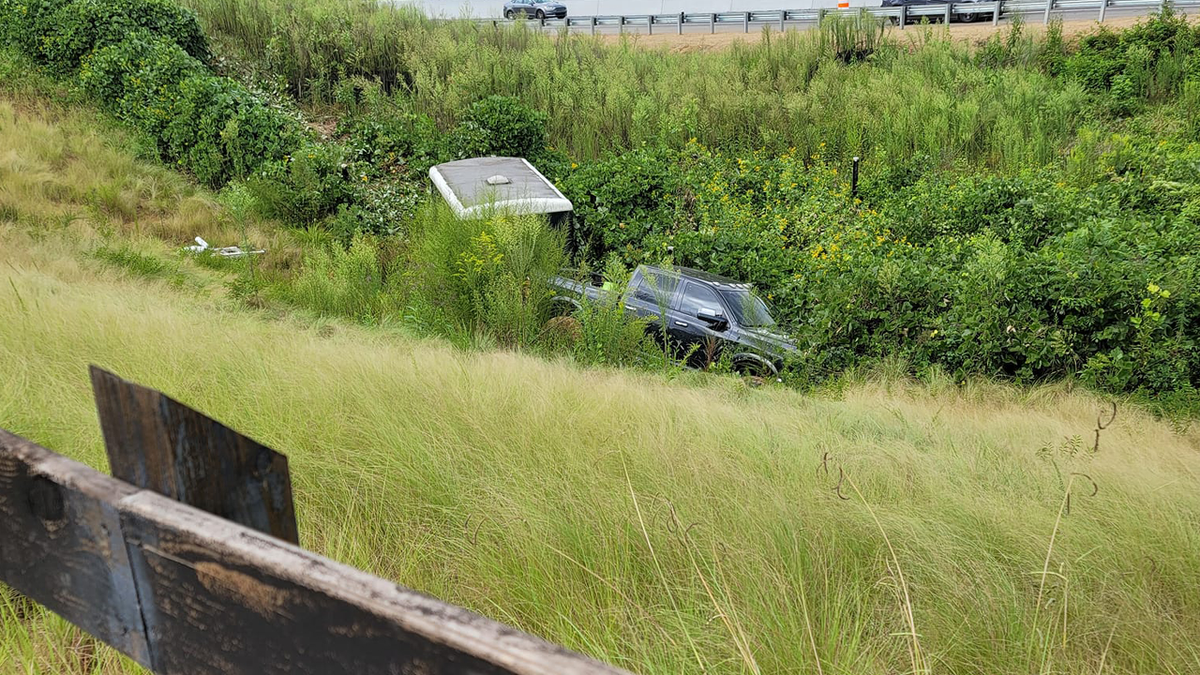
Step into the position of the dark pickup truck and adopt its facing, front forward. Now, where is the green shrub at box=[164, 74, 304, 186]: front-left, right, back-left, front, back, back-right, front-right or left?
back

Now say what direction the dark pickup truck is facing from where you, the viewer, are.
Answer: facing the viewer and to the right of the viewer

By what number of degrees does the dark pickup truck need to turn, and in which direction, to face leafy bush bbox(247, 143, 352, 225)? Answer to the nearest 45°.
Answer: approximately 180°

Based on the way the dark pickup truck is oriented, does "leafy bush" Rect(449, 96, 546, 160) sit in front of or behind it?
behind

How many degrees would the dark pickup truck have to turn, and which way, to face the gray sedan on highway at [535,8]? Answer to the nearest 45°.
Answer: approximately 135° to its left

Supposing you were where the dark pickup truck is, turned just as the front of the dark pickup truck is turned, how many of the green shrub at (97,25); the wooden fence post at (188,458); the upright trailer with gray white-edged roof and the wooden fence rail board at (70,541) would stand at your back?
2

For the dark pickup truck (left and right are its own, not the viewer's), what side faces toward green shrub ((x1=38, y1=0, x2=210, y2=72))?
back

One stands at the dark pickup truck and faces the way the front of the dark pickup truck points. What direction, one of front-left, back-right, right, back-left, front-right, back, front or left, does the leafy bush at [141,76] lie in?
back

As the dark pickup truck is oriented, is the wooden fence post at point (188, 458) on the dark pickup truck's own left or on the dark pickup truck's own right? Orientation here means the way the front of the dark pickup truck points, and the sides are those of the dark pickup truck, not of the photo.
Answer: on the dark pickup truck's own right

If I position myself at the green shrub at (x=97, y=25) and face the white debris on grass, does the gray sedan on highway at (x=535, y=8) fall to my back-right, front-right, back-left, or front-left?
back-left

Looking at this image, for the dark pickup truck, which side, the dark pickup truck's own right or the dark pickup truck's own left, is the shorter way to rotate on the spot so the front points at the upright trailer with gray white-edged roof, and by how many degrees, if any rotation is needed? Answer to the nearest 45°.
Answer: approximately 180°

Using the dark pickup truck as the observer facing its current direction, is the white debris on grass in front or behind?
behind

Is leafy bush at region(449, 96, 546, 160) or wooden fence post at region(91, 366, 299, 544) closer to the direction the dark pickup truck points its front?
the wooden fence post

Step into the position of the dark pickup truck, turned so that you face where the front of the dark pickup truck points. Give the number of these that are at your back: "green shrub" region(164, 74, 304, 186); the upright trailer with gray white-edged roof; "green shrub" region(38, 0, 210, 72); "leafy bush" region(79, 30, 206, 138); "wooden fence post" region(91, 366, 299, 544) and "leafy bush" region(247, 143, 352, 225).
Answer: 5

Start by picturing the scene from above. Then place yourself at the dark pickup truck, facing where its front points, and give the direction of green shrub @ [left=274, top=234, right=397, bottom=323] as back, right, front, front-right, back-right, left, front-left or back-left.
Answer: back-right
